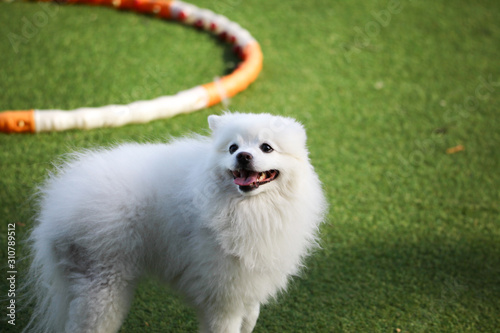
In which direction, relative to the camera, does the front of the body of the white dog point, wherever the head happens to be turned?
to the viewer's right
